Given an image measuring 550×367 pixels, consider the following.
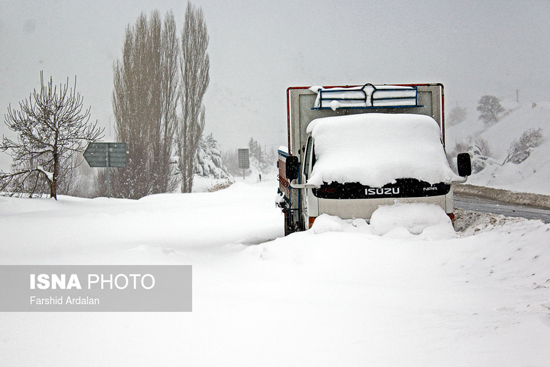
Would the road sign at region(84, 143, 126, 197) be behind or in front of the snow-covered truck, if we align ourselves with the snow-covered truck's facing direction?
behind

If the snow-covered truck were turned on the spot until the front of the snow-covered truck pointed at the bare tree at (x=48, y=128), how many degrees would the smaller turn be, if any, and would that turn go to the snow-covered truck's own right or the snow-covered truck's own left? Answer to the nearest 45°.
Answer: approximately 135° to the snow-covered truck's own right
